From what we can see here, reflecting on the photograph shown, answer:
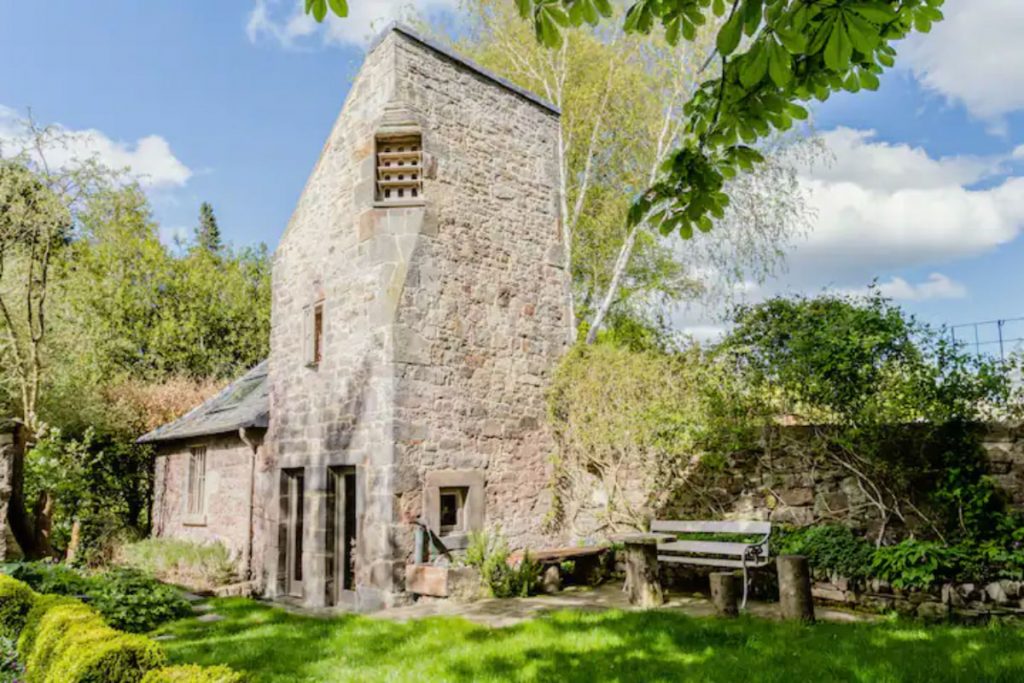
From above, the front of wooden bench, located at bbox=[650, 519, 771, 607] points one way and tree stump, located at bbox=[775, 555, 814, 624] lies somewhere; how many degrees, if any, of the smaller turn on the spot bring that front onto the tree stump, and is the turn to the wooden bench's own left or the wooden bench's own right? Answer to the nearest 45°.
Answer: approximately 90° to the wooden bench's own left

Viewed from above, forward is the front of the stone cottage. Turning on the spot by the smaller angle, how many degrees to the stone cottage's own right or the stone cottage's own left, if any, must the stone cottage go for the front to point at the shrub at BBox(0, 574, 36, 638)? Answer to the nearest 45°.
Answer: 0° — it already faces it

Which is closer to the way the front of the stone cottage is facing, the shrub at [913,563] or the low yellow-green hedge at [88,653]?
the low yellow-green hedge

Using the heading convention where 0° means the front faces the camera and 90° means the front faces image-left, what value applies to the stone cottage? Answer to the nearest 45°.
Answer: approximately 45°

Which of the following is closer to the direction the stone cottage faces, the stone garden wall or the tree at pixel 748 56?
the tree

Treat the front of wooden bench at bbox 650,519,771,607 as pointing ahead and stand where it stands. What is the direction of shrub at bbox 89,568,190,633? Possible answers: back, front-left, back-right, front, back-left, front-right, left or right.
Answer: front-right

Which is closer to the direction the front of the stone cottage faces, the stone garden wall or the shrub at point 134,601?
the shrub

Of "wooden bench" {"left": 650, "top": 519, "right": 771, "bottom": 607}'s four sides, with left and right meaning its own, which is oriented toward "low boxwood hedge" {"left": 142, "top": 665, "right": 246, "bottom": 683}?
front

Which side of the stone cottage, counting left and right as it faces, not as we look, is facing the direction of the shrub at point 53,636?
front

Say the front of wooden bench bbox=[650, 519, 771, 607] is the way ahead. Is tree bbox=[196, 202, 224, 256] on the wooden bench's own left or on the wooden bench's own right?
on the wooden bench's own right

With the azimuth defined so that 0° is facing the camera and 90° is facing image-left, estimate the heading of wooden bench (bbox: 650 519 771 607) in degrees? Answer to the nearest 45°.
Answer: approximately 45°

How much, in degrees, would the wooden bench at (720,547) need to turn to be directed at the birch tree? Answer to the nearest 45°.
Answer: approximately 135° to its right

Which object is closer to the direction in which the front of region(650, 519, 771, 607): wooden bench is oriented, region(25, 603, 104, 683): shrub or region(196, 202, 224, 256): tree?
the shrub

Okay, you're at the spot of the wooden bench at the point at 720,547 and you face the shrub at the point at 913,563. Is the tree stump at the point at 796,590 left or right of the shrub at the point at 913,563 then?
right

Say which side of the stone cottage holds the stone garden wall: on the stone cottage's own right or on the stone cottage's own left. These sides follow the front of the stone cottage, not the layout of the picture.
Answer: on the stone cottage's own left

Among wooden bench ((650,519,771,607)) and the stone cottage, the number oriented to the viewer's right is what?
0

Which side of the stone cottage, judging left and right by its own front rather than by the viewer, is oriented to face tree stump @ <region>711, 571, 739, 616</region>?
left
